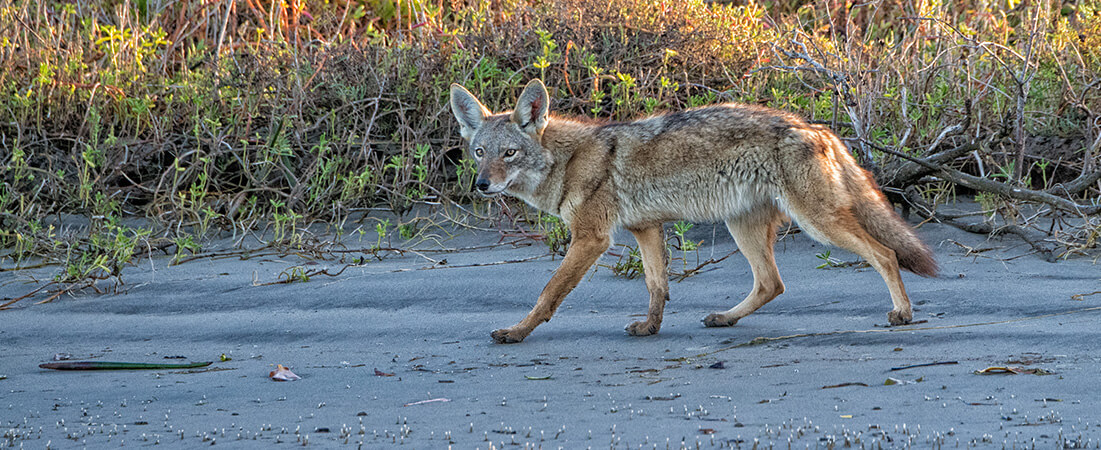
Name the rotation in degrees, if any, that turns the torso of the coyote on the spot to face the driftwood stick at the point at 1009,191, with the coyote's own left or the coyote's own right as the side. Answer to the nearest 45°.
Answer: approximately 135° to the coyote's own right

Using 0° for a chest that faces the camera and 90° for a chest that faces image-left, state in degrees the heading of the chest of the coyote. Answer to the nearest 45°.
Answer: approximately 90°

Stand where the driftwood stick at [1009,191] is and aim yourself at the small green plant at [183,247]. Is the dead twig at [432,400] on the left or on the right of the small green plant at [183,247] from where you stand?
left

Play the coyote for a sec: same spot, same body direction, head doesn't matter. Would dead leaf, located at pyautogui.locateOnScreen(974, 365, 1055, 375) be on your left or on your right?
on your left

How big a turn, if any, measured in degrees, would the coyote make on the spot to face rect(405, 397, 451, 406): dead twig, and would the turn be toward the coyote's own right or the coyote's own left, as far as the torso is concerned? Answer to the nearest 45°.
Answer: approximately 90° to the coyote's own left

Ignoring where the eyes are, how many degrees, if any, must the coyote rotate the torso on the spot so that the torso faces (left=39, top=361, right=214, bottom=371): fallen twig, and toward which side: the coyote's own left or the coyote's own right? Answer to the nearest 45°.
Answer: approximately 45° to the coyote's own left

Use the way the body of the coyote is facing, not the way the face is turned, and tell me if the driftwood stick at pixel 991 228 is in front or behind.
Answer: behind

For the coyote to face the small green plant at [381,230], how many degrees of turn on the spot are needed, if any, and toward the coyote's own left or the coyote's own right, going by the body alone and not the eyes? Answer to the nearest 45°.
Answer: approximately 45° to the coyote's own right

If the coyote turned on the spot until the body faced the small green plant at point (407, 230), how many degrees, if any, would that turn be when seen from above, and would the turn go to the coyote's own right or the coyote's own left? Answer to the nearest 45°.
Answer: approximately 45° to the coyote's own right
